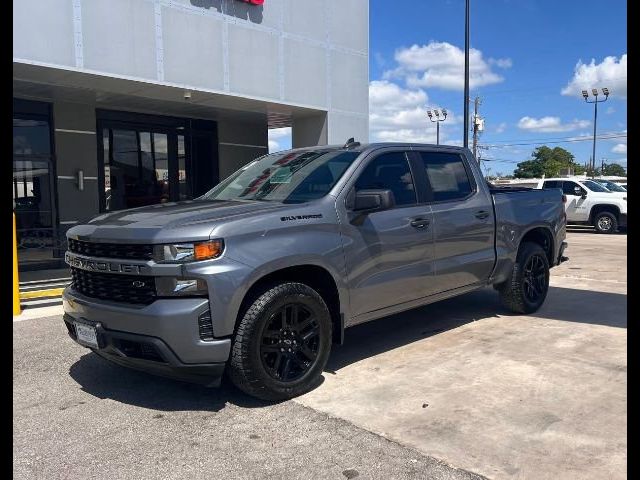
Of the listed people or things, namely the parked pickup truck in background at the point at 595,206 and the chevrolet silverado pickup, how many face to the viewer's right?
1

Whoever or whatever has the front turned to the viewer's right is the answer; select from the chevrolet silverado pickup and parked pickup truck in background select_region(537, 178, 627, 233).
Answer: the parked pickup truck in background

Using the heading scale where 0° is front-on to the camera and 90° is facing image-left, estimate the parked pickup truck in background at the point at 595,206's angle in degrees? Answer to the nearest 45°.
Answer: approximately 270°

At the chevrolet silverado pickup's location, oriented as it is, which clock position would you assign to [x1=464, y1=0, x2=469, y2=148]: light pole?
The light pole is roughly at 5 o'clock from the chevrolet silverado pickup.

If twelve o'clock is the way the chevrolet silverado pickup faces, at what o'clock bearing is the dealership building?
The dealership building is roughly at 4 o'clock from the chevrolet silverado pickup.

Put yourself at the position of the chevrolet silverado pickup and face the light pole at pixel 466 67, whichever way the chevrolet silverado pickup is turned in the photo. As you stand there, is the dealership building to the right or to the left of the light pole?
left

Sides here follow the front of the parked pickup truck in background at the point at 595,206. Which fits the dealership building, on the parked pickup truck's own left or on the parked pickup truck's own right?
on the parked pickup truck's own right

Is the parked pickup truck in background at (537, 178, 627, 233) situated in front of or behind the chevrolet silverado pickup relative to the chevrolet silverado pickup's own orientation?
behind

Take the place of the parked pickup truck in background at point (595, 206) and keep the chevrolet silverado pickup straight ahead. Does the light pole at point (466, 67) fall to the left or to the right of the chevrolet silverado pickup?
right
